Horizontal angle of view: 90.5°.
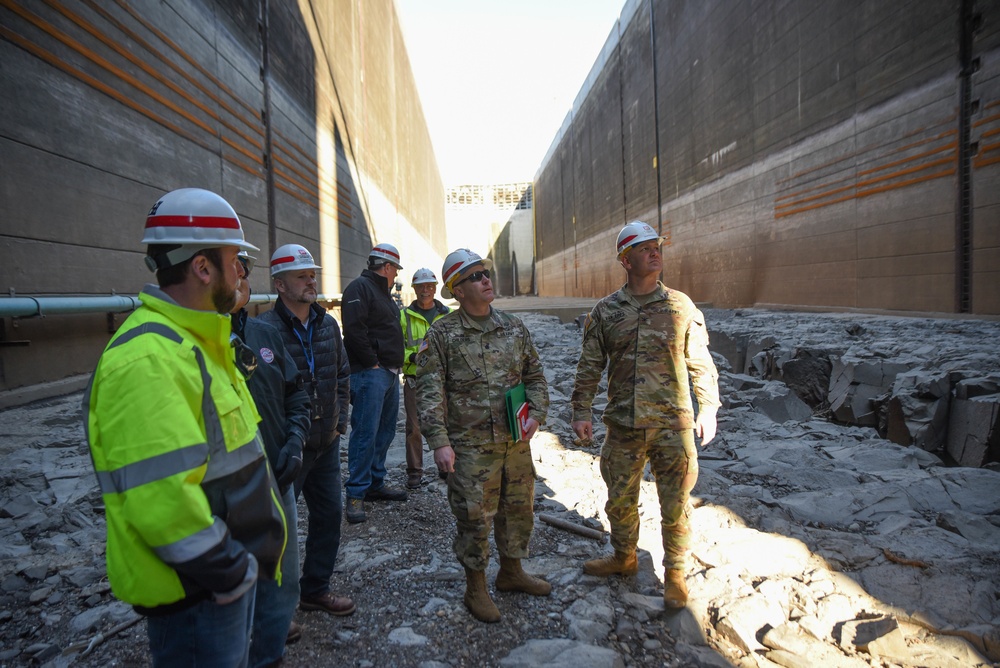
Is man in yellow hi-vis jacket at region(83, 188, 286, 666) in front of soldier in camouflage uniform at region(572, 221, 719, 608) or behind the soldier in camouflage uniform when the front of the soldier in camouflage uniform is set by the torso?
in front

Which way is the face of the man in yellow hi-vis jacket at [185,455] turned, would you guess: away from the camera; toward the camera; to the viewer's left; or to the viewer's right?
to the viewer's right

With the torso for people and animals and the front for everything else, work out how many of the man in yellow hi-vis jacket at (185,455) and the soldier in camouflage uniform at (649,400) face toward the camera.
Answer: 1

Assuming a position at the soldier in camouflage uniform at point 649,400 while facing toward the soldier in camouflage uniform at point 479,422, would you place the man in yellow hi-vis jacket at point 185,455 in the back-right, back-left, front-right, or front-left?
front-left

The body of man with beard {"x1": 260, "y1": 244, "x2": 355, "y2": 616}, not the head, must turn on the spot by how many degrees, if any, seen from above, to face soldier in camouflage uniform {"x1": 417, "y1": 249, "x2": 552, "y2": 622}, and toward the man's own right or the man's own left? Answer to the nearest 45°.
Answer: approximately 45° to the man's own left

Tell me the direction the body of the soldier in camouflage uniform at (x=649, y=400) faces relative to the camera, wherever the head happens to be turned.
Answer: toward the camera

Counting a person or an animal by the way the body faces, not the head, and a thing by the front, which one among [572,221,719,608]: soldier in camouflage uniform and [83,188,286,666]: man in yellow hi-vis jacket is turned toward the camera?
the soldier in camouflage uniform

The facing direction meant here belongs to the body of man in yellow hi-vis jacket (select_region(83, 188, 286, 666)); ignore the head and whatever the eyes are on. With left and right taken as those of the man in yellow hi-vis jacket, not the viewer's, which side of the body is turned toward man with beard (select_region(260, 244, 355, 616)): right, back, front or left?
left

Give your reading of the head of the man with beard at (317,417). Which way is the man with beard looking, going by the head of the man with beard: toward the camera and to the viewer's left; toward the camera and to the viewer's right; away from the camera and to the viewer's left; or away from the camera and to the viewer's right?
toward the camera and to the viewer's right

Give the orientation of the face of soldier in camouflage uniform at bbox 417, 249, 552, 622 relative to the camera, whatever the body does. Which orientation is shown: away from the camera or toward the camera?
toward the camera

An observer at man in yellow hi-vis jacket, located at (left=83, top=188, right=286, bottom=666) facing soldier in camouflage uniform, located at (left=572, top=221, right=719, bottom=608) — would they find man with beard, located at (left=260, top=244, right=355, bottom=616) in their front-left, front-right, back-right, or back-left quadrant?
front-left

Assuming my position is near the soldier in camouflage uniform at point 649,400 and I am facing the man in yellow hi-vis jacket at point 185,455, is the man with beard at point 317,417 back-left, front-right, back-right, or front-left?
front-right

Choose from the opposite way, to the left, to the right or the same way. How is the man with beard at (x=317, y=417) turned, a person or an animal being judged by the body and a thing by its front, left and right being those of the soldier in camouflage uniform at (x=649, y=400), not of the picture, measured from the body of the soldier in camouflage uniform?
to the left

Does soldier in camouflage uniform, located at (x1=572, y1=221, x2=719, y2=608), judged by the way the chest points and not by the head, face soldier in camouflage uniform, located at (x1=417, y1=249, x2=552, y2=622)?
no

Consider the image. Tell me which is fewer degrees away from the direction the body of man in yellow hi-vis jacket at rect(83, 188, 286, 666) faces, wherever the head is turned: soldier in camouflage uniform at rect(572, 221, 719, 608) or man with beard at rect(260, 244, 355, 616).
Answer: the soldier in camouflage uniform

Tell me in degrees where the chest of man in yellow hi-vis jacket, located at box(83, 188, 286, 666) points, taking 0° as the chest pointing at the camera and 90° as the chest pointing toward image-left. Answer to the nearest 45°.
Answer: approximately 270°

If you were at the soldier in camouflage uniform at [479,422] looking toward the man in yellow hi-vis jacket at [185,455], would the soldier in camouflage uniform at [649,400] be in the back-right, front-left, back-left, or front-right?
back-left
